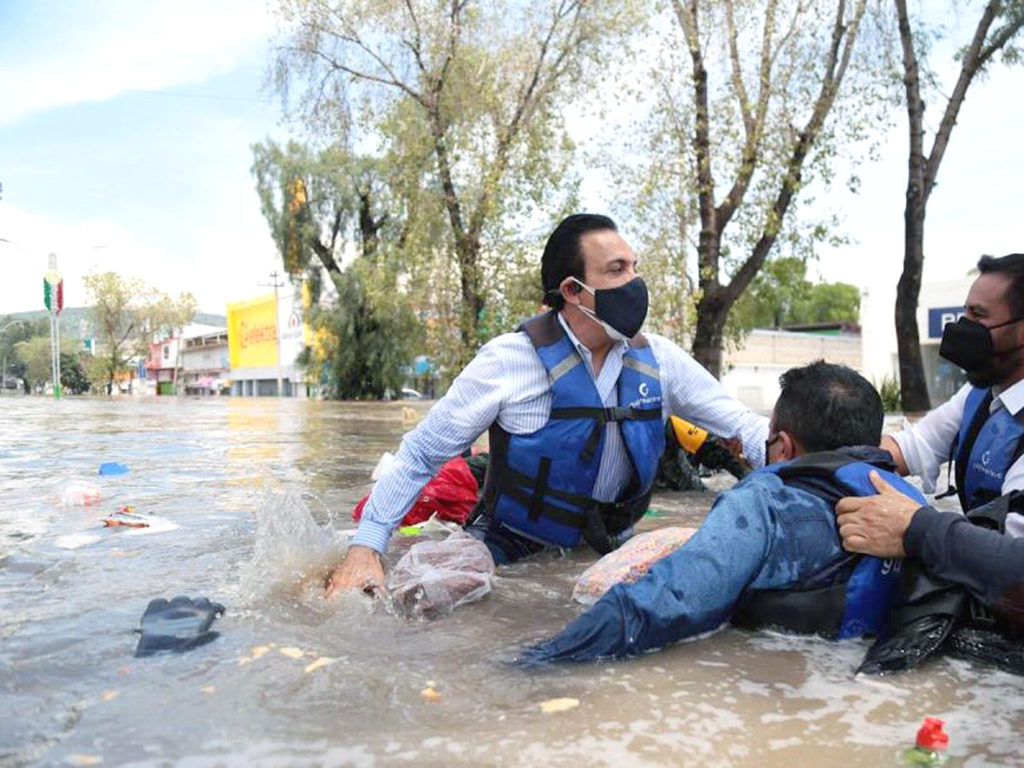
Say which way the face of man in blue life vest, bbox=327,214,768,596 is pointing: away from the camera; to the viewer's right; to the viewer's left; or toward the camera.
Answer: to the viewer's right

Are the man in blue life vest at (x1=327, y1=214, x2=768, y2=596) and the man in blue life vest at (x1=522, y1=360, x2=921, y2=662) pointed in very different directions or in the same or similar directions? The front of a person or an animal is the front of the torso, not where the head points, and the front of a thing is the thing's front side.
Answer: very different directions

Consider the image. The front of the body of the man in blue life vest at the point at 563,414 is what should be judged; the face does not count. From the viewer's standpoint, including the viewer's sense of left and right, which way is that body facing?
facing the viewer and to the right of the viewer

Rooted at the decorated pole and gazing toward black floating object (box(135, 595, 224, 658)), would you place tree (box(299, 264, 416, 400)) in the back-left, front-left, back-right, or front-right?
front-left

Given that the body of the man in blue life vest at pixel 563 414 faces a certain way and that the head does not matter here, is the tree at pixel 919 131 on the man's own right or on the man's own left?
on the man's own left

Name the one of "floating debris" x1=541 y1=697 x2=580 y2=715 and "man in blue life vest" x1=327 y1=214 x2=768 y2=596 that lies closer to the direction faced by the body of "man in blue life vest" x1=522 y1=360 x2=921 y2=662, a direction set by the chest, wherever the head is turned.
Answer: the man in blue life vest

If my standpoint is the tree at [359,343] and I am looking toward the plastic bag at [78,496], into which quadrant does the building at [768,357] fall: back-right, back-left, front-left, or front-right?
back-left

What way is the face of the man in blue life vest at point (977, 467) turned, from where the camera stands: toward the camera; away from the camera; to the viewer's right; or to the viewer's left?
to the viewer's left

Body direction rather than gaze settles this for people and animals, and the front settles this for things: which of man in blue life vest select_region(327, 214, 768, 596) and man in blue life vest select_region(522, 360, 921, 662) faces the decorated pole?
man in blue life vest select_region(522, 360, 921, 662)

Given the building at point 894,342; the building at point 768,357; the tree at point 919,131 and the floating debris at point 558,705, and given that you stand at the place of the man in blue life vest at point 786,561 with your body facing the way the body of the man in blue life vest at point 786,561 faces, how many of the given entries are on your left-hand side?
1

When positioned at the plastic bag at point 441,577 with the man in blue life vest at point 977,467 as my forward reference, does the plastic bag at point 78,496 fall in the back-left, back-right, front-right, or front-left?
back-left
